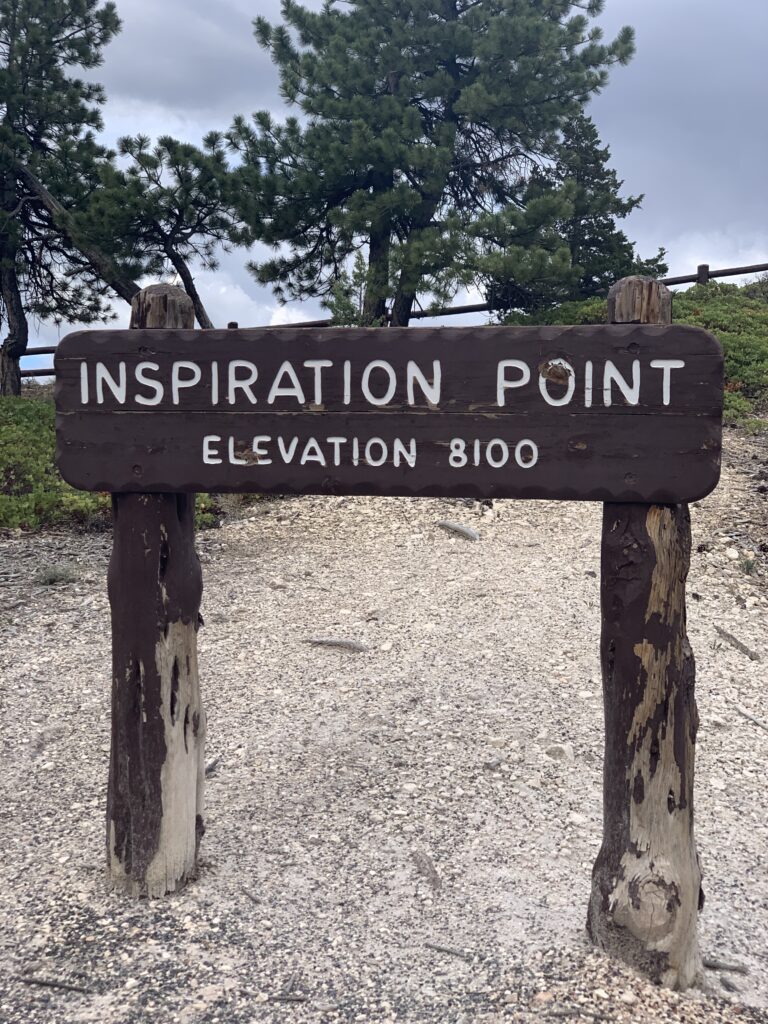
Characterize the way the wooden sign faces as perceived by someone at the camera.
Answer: facing the viewer

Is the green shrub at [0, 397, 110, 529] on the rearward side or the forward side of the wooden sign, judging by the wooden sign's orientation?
on the rearward side

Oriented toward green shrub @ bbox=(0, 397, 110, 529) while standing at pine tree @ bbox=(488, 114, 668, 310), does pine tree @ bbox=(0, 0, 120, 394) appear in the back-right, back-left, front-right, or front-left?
front-right

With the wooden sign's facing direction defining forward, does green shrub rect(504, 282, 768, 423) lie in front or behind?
behind

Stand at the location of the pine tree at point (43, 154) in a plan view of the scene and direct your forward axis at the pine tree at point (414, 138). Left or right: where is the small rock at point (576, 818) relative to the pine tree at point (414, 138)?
right

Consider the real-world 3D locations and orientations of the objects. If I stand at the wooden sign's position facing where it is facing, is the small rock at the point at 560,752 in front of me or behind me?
behind

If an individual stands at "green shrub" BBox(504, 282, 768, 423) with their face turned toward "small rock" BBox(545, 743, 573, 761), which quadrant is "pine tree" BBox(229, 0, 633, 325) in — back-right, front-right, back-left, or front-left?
back-right

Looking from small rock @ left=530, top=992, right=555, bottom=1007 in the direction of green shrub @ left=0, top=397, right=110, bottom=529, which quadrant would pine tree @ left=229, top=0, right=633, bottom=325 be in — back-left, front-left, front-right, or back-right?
front-right

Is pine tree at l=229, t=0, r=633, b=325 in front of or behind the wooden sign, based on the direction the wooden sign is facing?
behind
